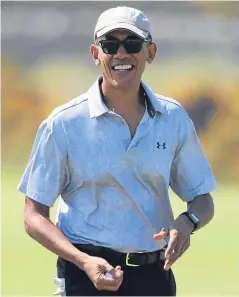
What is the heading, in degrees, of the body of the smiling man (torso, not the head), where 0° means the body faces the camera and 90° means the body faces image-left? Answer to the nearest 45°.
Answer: approximately 0°
